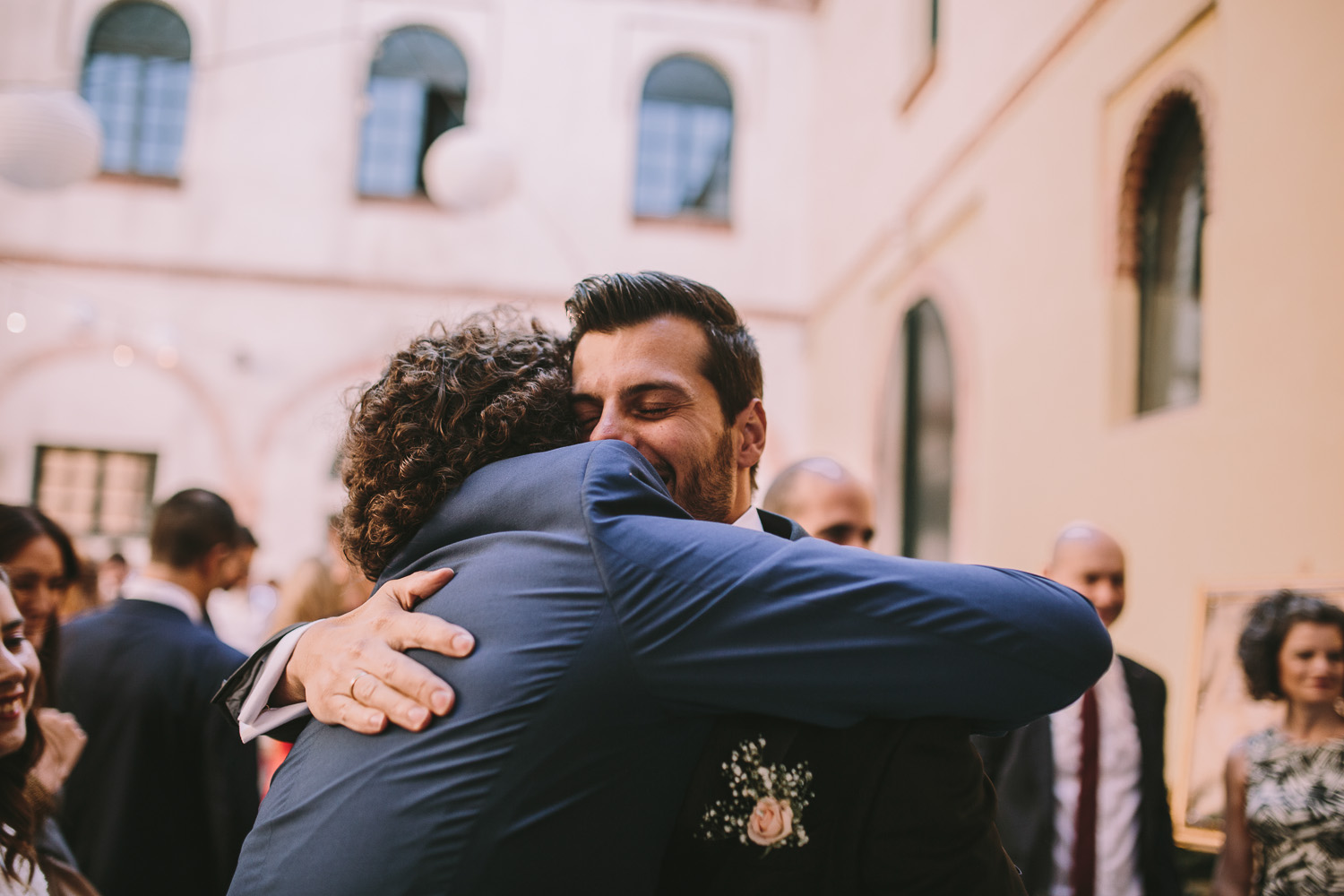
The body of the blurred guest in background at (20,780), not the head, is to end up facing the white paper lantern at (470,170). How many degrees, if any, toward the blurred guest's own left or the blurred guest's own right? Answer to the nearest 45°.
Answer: approximately 90° to the blurred guest's own left

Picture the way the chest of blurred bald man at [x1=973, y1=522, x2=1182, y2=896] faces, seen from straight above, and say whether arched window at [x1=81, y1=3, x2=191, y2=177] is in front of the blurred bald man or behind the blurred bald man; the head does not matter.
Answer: behind

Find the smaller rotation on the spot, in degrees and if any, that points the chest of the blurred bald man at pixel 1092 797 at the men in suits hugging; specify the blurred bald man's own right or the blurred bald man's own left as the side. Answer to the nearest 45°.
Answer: approximately 45° to the blurred bald man's own right

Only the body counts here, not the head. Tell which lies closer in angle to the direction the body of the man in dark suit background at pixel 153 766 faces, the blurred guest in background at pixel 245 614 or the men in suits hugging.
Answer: the blurred guest in background

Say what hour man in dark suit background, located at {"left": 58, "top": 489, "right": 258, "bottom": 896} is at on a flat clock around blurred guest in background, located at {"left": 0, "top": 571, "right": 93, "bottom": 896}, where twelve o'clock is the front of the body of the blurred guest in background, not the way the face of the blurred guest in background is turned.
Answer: The man in dark suit background is roughly at 8 o'clock from the blurred guest in background.

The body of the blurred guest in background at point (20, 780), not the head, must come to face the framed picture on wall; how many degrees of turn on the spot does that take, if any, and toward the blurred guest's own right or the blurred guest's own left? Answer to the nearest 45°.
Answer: approximately 45° to the blurred guest's own left

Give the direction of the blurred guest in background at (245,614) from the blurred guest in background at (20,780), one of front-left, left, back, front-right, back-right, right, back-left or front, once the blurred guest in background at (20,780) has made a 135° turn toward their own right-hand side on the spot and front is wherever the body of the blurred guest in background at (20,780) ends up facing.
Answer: right

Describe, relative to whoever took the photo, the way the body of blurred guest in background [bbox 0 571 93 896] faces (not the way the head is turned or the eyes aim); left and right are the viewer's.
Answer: facing the viewer and to the right of the viewer
